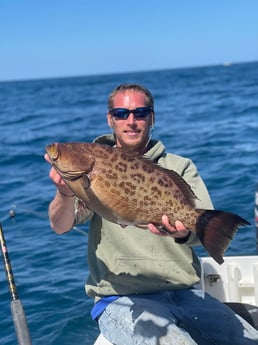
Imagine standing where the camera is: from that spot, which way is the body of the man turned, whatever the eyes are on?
toward the camera

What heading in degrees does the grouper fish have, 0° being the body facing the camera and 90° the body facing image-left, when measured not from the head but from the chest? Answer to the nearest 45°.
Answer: approximately 90°
